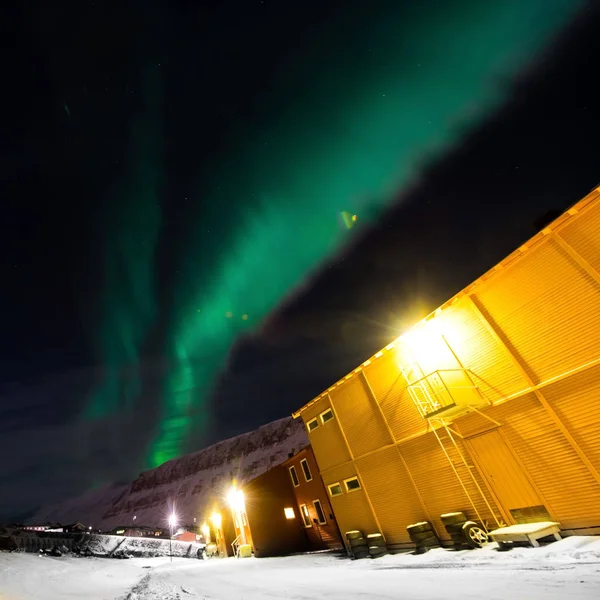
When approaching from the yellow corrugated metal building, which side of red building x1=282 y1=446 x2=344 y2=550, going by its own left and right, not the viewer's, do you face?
left

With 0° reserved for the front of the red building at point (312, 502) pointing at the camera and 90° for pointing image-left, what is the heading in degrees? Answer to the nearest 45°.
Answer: approximately 45°

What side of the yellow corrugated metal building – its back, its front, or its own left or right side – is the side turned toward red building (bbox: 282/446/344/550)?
right

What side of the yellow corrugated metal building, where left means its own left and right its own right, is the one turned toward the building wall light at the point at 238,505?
right

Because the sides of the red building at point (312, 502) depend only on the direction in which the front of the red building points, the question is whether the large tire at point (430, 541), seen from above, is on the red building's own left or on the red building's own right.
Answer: on the red building's own left

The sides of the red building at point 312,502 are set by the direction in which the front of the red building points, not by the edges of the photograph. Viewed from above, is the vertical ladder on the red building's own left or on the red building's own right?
on the red building's own left

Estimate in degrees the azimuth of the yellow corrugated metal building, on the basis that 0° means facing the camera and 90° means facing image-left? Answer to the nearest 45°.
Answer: approximately 45°
